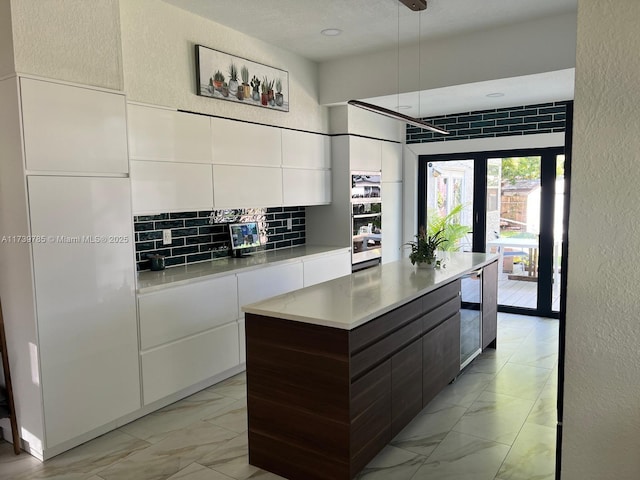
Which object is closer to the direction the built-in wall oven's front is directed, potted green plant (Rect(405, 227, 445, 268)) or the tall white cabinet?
the potted green plant

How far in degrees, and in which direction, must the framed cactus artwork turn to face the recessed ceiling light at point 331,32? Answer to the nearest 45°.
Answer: approximately 45° to its left

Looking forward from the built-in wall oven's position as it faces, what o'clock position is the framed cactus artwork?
The framed cactus artwork is roughly at 3 o'clock from the built-in wall oven.

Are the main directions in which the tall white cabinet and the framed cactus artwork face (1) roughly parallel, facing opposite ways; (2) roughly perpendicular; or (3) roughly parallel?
roughly parallel

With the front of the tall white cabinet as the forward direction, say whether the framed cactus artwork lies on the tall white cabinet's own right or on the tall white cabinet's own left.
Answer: on the tall white cabinet's own left

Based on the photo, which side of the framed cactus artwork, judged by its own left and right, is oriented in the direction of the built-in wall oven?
left

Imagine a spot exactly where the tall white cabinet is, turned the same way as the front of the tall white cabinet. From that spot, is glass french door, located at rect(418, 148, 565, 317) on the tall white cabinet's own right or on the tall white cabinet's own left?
on the tall white cabinet's own left

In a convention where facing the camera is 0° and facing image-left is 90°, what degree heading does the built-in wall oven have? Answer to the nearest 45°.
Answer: approximately 315°

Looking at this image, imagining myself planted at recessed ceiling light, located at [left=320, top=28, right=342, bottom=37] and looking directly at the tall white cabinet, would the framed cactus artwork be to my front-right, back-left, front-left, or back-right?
front-right

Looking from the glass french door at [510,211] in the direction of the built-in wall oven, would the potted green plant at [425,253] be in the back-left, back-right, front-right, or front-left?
front-left

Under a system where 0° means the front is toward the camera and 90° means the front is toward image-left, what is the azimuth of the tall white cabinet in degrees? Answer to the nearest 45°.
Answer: approximately 315°

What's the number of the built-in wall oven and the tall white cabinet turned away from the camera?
0

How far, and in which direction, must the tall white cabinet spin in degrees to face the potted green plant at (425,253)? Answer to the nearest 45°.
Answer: approximately 45° to its left

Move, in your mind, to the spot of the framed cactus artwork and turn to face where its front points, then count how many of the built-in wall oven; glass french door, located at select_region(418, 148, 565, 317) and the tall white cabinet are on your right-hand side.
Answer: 1
